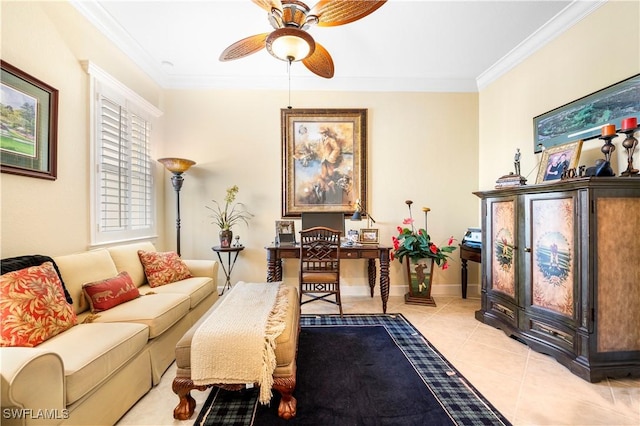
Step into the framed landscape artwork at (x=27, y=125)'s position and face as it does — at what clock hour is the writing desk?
The writing desk is roughly at 11 o'clock from the framed landscape artwork.

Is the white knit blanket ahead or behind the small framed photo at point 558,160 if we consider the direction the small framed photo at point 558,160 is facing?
ahead

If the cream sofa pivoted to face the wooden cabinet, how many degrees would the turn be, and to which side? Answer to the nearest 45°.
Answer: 0° — it already faces it

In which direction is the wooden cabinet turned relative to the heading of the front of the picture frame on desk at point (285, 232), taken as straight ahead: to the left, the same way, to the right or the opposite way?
to the right

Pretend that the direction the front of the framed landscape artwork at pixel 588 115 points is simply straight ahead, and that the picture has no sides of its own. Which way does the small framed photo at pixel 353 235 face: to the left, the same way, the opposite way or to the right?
to the left

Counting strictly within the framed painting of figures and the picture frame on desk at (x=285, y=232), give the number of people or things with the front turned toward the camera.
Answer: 2

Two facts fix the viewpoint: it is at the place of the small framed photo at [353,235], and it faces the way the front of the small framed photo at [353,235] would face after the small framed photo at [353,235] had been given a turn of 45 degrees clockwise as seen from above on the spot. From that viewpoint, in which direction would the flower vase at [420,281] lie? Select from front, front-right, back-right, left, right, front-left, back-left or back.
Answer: back-left

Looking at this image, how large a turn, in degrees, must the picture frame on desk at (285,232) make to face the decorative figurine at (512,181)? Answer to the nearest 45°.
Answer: approximately 45° to its left

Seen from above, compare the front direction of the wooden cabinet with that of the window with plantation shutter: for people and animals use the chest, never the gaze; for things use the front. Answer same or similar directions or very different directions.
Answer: very different directions

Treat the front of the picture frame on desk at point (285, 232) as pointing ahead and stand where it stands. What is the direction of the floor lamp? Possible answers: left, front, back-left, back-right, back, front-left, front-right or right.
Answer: right

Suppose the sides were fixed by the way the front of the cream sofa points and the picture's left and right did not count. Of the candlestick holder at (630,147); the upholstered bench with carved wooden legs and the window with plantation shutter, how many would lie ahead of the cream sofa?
2

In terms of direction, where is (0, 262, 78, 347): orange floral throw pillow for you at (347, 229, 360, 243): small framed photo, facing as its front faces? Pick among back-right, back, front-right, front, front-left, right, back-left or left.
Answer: front-right

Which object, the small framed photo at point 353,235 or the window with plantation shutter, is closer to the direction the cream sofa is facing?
the small framed photo
